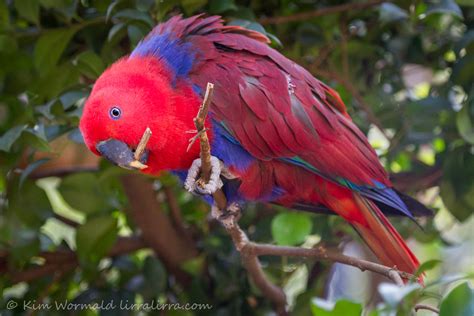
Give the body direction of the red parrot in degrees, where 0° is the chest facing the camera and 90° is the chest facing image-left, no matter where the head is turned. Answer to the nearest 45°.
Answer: approximately 90°

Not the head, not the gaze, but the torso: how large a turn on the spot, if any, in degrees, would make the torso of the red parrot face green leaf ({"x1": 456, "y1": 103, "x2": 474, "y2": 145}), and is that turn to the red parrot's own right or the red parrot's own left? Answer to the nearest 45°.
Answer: approximately 180°

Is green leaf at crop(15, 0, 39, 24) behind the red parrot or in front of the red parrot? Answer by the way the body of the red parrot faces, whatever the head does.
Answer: in front

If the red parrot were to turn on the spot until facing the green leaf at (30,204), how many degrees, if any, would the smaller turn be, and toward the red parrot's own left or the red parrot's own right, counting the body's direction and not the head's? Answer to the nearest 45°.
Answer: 0° — it already faces it

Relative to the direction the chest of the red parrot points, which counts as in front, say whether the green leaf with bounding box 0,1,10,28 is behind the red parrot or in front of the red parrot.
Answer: in front

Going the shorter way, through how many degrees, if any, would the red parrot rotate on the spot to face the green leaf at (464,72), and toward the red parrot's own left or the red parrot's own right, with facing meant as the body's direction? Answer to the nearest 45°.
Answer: approximately 135° to the red parrot's own right
